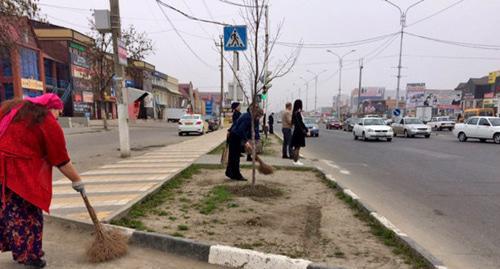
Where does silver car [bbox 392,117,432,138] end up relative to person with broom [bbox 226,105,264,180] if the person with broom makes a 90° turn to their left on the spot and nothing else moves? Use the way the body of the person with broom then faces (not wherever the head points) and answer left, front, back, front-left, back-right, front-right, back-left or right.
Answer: front-right

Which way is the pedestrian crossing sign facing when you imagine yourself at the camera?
facing the viewer

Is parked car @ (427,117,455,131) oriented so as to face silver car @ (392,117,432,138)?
no

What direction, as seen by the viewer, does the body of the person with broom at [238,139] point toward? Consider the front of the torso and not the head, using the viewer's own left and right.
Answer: facing to the right of the viewer

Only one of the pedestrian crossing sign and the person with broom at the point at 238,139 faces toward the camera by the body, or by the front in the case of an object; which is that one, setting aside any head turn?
the pedestrian crossing sign

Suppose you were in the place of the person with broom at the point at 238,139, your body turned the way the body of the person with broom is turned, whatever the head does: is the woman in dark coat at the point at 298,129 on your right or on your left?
on your left

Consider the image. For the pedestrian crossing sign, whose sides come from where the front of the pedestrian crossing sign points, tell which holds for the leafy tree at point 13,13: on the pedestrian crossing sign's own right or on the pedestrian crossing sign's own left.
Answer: on the pedestrian crossing sign's own right

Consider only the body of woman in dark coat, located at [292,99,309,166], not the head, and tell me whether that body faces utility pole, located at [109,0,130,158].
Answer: no
